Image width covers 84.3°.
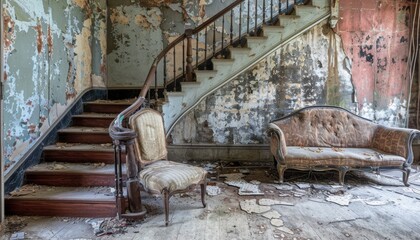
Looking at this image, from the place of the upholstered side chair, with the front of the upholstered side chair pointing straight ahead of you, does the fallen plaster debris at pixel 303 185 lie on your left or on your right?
on your left

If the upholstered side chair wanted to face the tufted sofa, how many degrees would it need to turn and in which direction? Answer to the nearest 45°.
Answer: approximately 45° to its left

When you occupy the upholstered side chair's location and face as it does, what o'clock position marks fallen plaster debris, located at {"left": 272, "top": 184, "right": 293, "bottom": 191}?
The fallen plaster debris is roughly at 10 o'clock from the upholstered side chair.

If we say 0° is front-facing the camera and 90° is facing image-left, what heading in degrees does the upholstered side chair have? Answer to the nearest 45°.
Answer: approximately 315°

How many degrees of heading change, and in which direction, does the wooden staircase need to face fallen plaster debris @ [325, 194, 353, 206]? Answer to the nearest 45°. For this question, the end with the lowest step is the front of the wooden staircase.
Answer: approximately 45° to its left
